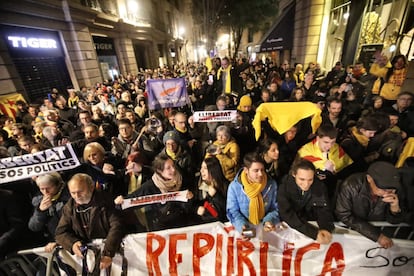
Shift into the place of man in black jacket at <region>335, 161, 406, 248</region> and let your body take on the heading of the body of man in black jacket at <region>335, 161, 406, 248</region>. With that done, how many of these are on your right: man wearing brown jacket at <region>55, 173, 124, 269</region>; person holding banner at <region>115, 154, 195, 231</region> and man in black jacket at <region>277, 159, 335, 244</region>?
3

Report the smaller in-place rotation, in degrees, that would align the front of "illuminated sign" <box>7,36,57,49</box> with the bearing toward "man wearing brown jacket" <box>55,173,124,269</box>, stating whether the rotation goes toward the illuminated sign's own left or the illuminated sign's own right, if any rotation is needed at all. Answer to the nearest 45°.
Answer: approximately 45° to the illuminated sign's own right

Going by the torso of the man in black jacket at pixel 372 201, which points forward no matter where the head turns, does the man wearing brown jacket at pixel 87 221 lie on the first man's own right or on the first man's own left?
on the first man's own right

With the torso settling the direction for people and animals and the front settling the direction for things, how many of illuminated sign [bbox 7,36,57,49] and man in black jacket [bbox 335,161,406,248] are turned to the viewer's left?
0

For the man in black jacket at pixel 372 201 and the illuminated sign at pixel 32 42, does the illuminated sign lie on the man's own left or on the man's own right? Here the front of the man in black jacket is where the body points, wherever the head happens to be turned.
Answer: on the man's own right

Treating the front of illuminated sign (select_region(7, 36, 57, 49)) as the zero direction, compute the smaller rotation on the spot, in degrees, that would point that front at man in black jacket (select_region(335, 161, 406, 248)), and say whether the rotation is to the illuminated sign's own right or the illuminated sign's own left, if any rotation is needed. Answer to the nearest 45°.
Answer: approximately 45° to the illuminated sign's own right

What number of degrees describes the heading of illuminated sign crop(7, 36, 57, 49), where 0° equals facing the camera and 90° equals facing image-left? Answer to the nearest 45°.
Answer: approximately 315°

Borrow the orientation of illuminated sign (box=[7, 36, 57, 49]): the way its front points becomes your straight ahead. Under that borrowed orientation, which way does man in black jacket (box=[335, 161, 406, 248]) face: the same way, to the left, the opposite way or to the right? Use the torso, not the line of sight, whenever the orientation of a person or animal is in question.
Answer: to the right

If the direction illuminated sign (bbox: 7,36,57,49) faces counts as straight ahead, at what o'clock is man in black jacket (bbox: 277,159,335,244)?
The man in black jacket is roughly at 1 o'clock from the illuminated sign.

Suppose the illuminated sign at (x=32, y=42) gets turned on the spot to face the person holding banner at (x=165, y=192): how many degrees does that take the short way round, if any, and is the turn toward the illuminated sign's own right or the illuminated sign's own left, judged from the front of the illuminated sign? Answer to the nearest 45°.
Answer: approximately 45° to the illuminated sign's own right
